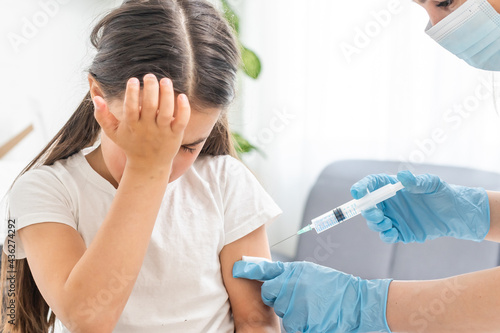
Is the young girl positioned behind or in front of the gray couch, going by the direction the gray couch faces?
in front

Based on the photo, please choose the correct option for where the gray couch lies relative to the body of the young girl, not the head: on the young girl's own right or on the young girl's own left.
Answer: on the young girl's own left

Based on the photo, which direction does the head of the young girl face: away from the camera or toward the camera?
toward the camera

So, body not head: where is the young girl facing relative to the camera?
toward the camera

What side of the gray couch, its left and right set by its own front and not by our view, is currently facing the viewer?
front

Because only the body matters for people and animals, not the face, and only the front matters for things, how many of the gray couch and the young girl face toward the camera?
2
